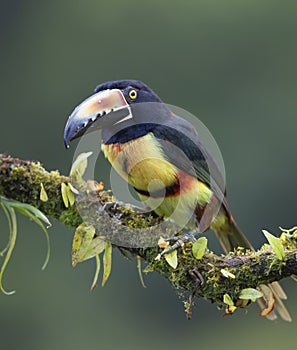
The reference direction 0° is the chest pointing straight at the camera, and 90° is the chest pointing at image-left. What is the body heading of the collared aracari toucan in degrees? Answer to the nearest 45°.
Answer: approximately 45°

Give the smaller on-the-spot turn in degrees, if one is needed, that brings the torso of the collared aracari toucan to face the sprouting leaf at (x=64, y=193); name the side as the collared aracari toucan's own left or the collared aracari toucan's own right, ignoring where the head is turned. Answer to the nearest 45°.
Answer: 0° — it already faces it

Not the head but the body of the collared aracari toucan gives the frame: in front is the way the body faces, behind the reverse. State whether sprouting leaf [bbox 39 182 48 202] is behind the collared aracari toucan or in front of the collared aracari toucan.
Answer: in front

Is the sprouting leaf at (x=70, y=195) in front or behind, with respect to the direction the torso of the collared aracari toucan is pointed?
in front
